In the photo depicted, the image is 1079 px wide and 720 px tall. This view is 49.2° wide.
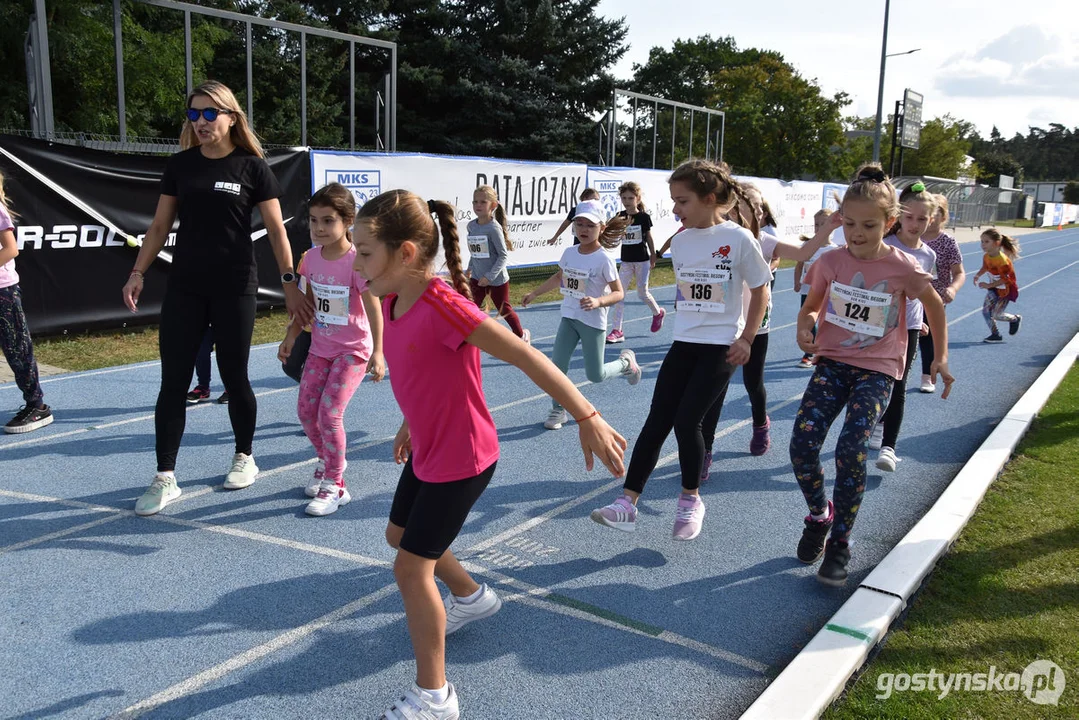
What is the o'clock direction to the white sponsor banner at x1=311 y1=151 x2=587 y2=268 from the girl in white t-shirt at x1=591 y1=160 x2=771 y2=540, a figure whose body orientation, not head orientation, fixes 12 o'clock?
The white sponsor banner is roughly at 4 o'clock from the girl in white t-shirt.

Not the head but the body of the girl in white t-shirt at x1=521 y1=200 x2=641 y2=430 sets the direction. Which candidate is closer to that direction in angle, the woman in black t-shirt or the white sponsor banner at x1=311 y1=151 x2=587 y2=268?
the woman in black t-shirt

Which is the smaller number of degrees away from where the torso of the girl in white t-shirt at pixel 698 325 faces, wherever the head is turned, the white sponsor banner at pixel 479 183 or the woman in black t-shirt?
the woman in black t-shirt

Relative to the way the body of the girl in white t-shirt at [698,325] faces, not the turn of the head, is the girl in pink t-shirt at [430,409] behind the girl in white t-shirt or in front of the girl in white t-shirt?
in front

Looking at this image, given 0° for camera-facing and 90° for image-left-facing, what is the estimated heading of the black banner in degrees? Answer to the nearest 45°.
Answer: approximately 0°

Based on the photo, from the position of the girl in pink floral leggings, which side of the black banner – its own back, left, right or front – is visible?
front

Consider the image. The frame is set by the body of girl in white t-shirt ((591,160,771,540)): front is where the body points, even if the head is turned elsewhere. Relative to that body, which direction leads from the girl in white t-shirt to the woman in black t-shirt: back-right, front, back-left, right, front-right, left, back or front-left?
front-right

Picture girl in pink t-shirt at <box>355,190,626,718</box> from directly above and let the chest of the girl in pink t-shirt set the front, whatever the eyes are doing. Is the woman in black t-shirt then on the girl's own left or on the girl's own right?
on the girl's own right

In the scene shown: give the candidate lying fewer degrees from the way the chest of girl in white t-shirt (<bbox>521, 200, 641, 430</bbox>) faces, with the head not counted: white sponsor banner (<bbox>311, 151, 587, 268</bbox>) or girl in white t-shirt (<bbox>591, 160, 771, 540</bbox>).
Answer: the girl in white t-shirt

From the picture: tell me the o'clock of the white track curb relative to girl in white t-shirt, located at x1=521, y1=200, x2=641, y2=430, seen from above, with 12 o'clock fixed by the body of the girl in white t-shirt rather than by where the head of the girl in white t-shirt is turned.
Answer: The white track curb is roughly at 10 o'clock from the girl in white t-shirt.
